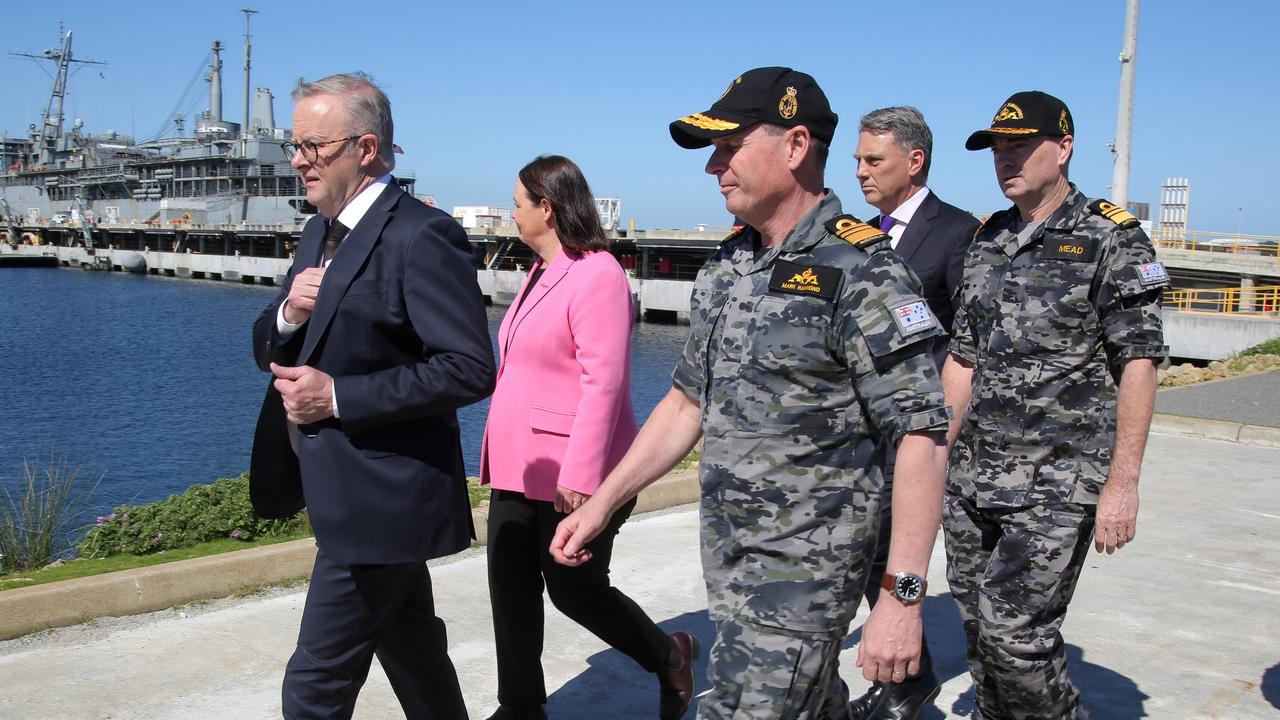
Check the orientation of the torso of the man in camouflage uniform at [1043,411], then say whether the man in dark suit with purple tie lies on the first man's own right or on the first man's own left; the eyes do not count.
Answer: on the first man's own right

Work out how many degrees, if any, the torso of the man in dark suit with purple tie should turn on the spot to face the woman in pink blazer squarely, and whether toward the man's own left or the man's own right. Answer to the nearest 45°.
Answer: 0° — they already face them

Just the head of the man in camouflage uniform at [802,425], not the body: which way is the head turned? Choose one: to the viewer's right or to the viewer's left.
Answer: to the viewer's left

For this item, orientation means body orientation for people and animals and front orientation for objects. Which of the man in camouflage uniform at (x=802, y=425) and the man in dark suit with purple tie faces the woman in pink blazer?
the man in dark suit with purple tie

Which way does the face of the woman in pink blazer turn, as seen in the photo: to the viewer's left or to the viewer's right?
to the viewer's left

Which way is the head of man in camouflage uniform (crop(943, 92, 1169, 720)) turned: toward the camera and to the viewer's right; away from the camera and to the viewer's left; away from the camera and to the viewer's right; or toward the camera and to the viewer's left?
toward the camera and to the viewer's left

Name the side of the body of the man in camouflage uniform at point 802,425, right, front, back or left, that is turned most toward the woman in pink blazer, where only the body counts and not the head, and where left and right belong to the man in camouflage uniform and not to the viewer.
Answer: right

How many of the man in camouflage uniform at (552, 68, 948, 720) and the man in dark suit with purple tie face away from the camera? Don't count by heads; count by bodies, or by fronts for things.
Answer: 0

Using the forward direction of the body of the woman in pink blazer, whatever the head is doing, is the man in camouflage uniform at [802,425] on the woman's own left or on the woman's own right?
on the woman's own left

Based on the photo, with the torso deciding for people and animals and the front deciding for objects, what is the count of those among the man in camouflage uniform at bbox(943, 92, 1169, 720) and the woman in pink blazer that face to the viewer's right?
0

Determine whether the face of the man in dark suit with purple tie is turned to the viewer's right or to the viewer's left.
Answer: to the viewer's left

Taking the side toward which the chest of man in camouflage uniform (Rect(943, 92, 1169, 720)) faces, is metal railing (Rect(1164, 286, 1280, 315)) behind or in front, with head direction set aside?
behind

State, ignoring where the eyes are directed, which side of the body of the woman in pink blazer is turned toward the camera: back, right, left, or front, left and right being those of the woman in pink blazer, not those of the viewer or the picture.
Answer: left

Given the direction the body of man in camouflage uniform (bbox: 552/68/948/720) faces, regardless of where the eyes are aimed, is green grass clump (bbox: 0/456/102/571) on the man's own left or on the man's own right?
on the man's own right

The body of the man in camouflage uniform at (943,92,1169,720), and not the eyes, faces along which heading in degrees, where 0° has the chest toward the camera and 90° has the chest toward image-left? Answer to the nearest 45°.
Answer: approximately 45°

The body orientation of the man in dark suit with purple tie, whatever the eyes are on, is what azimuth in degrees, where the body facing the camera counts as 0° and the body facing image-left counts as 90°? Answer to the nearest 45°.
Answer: approximately 45°

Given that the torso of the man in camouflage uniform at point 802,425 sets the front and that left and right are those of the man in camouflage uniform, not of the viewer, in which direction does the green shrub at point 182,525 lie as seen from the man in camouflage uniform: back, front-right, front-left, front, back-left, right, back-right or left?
right

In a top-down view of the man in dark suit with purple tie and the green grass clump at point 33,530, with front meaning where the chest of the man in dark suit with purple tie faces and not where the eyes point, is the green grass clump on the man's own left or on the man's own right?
on the man's own right
